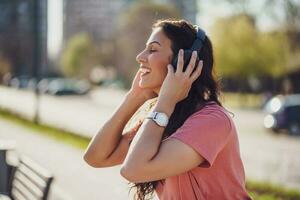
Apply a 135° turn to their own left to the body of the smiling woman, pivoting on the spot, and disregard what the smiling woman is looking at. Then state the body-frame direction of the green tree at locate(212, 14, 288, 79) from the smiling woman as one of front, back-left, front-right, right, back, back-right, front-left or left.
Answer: back-left

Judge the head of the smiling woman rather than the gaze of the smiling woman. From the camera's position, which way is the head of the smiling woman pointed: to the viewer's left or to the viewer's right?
to the viewer's left

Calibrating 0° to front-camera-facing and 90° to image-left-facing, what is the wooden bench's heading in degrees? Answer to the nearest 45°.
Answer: approximately 45°

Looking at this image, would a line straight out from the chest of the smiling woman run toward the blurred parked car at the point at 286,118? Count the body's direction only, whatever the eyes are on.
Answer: no

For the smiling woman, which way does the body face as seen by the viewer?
to the viewer's left

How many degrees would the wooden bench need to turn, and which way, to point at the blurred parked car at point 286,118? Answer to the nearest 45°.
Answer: approximately 180°

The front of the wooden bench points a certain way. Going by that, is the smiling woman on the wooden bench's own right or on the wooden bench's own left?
on the wooden bench's own left

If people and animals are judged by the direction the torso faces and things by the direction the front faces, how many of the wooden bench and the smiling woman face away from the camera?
0

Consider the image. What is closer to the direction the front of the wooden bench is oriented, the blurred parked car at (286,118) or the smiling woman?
the smiling woman
